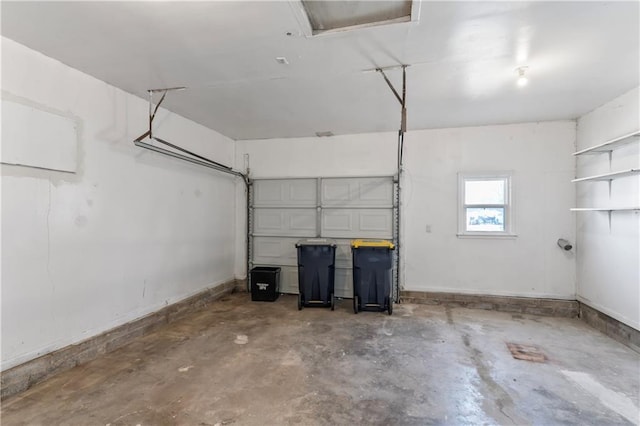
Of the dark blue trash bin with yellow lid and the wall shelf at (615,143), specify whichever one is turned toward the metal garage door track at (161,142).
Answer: the wall shelf

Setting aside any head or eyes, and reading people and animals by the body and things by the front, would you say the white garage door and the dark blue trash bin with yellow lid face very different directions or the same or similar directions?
same or similar directions

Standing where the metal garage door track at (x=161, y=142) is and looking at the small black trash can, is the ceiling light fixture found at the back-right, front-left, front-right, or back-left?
front-right

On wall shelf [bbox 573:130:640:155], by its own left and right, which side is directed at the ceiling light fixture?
front

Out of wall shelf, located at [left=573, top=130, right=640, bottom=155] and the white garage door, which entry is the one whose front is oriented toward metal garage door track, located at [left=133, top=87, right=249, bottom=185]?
the wall shelf

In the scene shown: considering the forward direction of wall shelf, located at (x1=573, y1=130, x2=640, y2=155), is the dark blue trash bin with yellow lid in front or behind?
in front

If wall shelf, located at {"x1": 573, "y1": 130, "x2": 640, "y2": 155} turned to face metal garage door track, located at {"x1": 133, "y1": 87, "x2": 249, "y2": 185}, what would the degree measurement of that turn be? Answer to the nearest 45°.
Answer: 0° — it already faces it

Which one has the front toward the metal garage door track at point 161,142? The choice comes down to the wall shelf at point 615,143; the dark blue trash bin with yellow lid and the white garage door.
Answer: the wall shelf

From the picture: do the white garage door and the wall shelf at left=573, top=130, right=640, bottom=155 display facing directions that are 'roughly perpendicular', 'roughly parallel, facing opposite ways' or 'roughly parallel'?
roughly perpendicular

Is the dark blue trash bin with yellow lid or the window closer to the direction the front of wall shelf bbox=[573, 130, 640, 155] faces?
the dark blue trash bin with yellow lid

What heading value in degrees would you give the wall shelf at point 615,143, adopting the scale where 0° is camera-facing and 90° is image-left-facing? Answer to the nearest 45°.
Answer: approximately 45°
